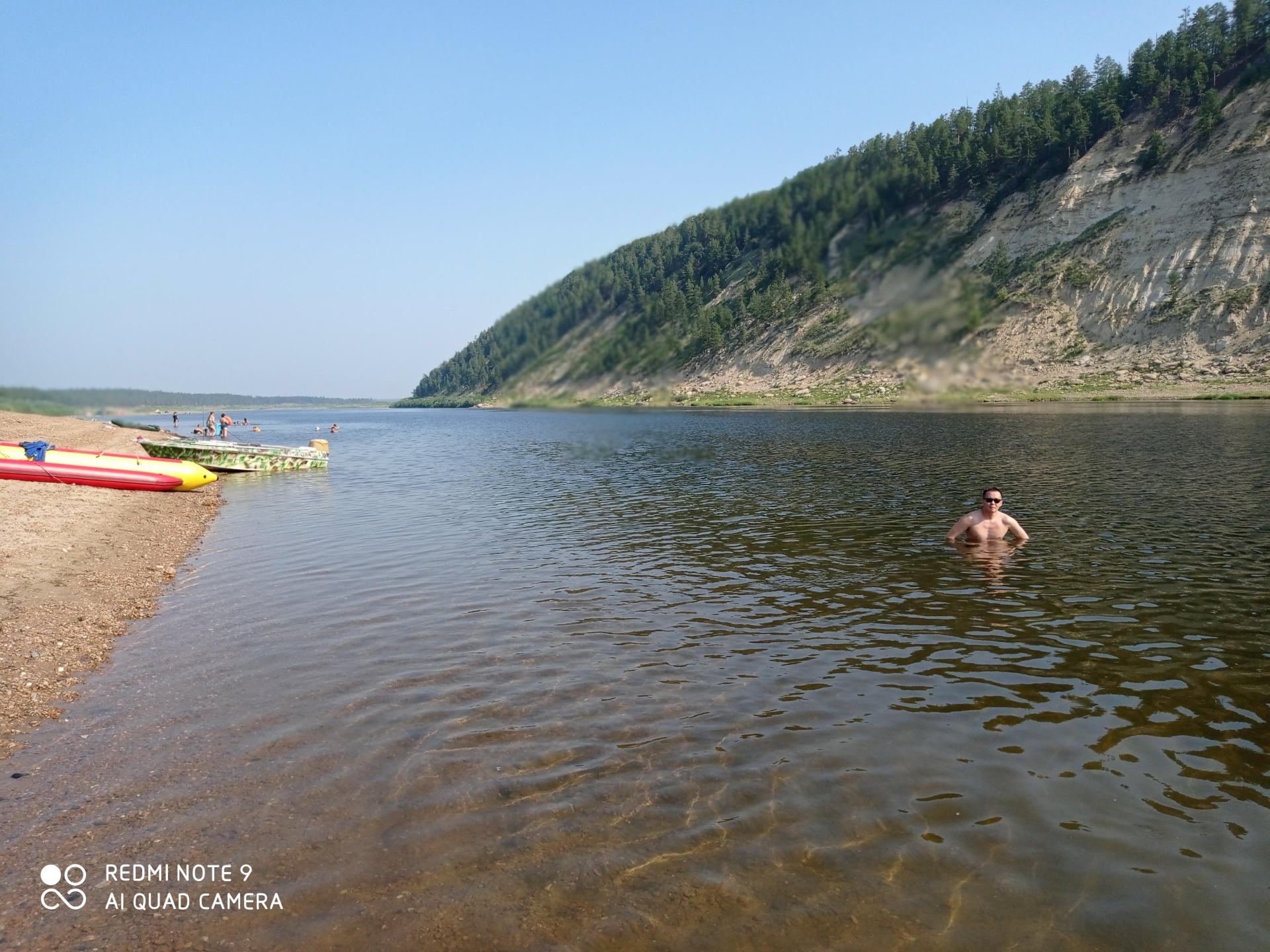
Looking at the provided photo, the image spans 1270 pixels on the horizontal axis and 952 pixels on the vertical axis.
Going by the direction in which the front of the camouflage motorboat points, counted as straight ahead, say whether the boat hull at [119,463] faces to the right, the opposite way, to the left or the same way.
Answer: the opposite way

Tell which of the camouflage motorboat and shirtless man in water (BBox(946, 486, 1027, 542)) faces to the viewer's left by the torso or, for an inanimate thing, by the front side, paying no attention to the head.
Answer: the camouflage motorboat

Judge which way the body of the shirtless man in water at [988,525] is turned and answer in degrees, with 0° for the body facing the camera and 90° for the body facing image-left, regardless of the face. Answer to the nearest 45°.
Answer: approximately 0°

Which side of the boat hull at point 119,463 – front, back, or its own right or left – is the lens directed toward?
right

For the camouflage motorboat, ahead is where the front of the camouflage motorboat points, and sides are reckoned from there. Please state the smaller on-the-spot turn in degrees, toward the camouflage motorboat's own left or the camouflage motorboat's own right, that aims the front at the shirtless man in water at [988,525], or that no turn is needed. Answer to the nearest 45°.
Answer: approximately 135° to the camouflage motorboat's own left

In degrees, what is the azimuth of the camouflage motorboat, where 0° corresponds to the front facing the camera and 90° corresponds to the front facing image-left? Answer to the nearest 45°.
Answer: approximately 90°

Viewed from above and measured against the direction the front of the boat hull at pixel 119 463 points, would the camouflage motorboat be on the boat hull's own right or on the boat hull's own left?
on the boat hull's own left

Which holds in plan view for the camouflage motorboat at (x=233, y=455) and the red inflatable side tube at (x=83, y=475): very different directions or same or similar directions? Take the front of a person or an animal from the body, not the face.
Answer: very different directions

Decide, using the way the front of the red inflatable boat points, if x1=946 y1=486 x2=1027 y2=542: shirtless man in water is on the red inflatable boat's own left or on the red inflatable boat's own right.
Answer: on the red inflatable boat's own right

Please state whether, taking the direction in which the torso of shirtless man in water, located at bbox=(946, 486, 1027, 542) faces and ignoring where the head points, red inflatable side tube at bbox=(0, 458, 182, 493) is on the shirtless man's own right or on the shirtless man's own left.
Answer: on the shirtless man's own right
